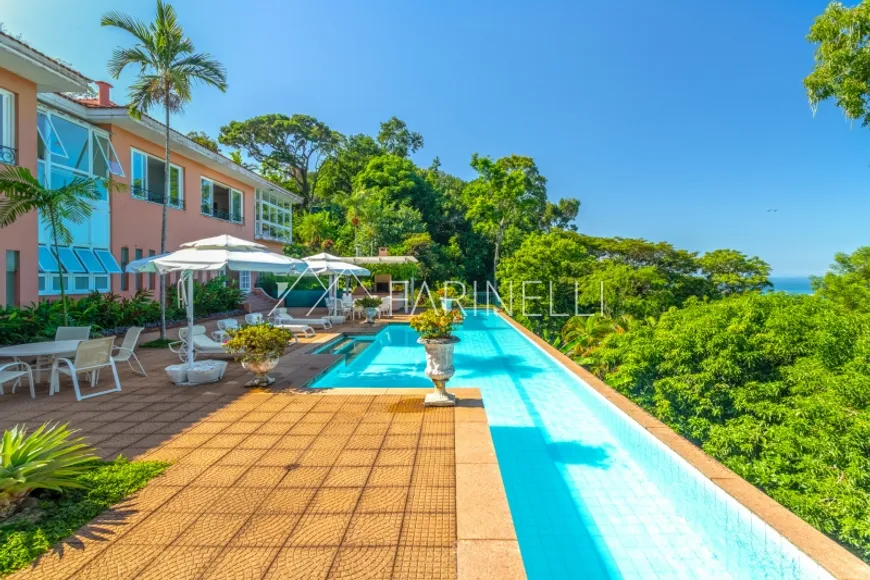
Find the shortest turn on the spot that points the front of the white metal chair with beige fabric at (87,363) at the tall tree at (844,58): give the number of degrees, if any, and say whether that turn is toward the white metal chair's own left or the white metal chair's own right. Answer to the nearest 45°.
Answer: approximately 180°

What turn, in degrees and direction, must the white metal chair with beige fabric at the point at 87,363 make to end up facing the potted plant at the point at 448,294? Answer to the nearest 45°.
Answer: approximately 90° to its right

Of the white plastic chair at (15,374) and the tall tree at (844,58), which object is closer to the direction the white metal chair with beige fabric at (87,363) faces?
the white plastic chair

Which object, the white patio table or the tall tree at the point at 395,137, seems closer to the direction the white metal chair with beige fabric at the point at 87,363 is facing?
the white patio table

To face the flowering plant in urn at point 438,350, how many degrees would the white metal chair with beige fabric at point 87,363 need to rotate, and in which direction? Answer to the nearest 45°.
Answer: approximately 180°

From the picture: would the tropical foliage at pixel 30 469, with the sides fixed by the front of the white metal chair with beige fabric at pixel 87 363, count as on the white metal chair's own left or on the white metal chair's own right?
on the white metal chair's own left

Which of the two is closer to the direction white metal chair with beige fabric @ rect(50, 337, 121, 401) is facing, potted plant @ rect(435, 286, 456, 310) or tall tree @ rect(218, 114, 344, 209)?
the tall tree

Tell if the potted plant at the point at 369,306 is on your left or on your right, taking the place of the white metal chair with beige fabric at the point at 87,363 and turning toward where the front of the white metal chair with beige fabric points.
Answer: on your right

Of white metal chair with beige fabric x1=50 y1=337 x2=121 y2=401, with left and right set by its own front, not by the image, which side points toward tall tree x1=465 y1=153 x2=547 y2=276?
right

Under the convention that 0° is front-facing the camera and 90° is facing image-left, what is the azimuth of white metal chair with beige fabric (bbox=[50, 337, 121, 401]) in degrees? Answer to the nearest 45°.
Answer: approximately 135°

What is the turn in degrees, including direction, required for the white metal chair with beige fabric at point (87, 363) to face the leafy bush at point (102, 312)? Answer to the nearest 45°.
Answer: approximately 45° to its right

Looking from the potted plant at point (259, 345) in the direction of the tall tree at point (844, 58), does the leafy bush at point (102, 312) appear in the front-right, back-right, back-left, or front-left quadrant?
back-left

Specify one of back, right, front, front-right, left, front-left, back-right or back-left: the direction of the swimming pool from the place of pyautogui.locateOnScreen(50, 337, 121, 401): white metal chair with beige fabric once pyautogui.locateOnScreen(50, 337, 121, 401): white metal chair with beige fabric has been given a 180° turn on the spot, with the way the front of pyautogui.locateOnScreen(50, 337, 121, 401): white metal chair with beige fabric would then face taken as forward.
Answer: front

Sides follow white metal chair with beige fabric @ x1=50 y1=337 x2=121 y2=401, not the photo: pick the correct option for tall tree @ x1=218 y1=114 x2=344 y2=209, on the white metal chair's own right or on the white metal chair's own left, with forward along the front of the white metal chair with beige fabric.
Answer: on the white metal chair's own right
